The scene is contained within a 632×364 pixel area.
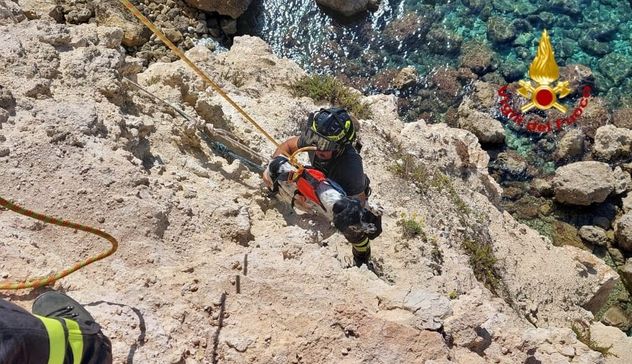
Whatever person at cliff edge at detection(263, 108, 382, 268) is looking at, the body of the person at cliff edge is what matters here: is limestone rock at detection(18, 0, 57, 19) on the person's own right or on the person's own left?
on the person's own right

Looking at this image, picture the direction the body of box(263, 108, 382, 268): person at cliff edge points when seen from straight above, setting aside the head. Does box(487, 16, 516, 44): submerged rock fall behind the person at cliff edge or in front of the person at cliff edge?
behind

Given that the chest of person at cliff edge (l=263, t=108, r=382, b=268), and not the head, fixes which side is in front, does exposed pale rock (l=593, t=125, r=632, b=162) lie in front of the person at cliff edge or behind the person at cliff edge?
behind

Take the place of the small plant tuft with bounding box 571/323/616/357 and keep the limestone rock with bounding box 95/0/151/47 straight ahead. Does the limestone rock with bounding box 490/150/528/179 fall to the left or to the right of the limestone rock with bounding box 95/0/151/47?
right

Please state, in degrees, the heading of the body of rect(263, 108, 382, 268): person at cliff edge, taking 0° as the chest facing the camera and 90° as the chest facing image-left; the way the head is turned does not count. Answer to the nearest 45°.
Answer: approximately 45°

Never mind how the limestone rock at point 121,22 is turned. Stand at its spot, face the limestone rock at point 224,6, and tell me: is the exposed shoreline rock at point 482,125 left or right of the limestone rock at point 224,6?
right

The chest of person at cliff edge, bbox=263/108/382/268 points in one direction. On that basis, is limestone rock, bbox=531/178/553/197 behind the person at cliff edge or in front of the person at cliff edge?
behind

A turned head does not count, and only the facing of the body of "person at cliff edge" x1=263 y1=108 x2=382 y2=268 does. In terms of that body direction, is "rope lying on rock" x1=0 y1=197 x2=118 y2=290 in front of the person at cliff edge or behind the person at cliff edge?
in front

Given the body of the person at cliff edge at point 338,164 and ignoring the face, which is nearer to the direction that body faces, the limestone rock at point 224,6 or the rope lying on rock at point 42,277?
the rope lying on rock

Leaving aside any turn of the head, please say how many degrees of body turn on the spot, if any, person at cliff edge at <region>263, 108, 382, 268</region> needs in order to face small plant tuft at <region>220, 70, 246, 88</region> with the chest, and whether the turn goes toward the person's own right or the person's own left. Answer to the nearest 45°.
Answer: approximately 90° to the person's own right

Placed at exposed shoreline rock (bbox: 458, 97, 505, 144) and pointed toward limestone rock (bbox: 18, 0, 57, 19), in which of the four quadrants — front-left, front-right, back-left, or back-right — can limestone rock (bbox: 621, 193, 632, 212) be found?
back-left

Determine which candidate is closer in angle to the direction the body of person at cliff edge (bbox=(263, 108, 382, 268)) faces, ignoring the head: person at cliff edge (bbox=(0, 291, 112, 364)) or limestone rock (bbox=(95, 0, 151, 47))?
the person at cliff edge

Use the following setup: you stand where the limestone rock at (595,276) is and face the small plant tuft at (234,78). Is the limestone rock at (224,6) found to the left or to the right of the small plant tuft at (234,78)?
right
